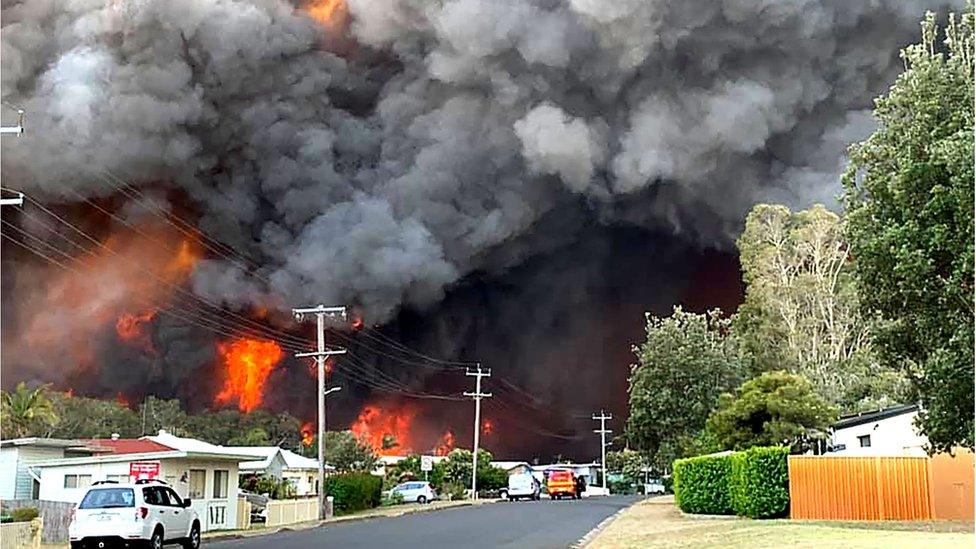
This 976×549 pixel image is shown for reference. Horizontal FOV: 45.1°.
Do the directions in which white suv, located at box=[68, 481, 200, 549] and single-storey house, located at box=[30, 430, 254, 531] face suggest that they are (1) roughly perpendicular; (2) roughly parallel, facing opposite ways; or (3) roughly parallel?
roughly perpendicular

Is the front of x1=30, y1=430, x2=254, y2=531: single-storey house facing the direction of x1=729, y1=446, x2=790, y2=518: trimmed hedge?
yes

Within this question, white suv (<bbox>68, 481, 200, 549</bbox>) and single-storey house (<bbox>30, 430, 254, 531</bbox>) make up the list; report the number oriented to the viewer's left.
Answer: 0

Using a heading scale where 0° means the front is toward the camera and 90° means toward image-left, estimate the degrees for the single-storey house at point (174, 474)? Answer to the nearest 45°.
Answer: approximately 315°

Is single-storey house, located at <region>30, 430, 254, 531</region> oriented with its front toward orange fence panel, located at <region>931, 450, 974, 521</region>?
yes

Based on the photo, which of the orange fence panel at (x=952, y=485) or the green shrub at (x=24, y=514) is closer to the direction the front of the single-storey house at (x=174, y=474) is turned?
the orange fence panel

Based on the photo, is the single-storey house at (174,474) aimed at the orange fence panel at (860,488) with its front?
yes
